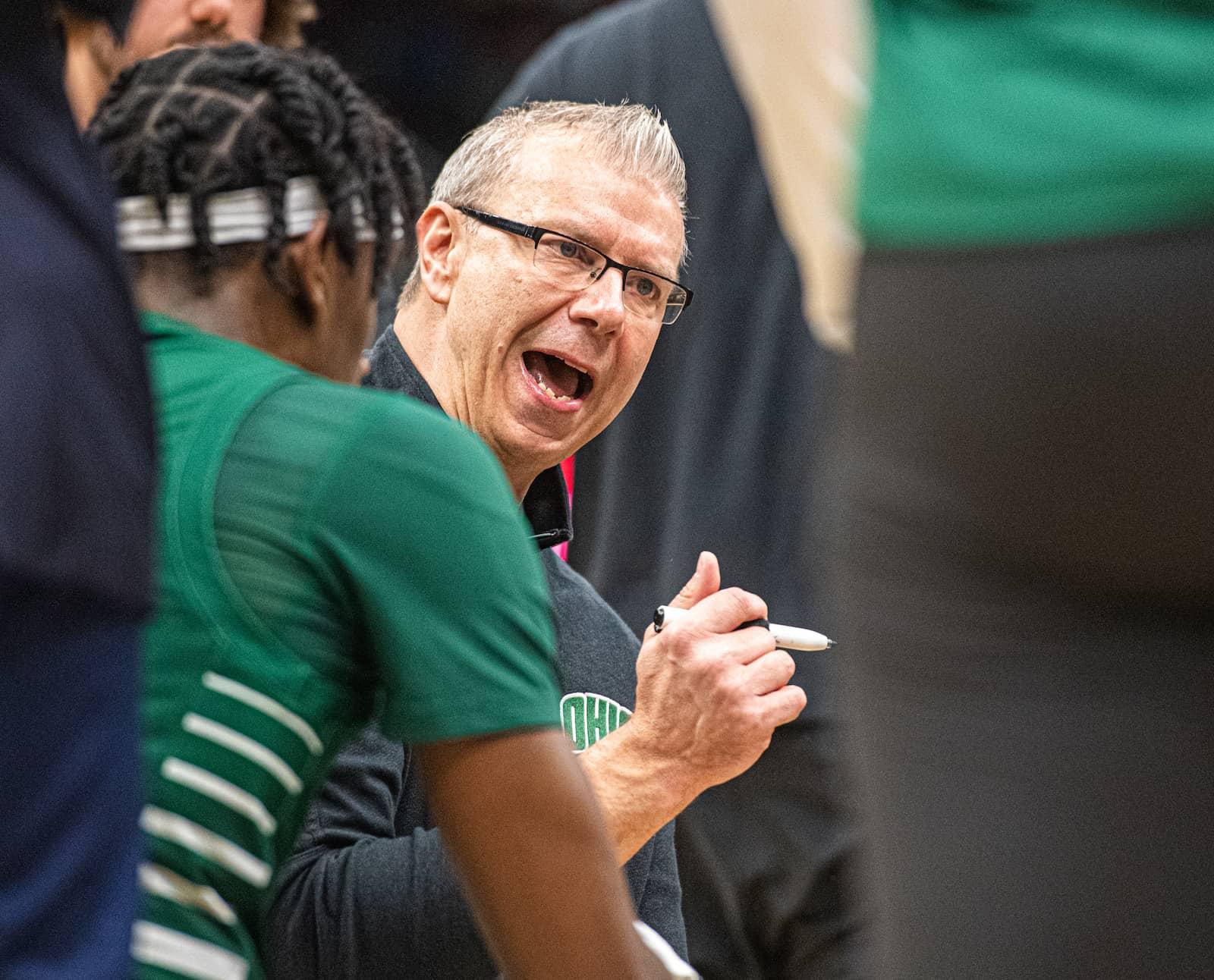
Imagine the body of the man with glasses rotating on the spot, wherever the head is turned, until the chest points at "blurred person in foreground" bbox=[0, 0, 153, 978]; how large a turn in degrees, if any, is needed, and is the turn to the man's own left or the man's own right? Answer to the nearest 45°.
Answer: approximately 45° to the man's own right
